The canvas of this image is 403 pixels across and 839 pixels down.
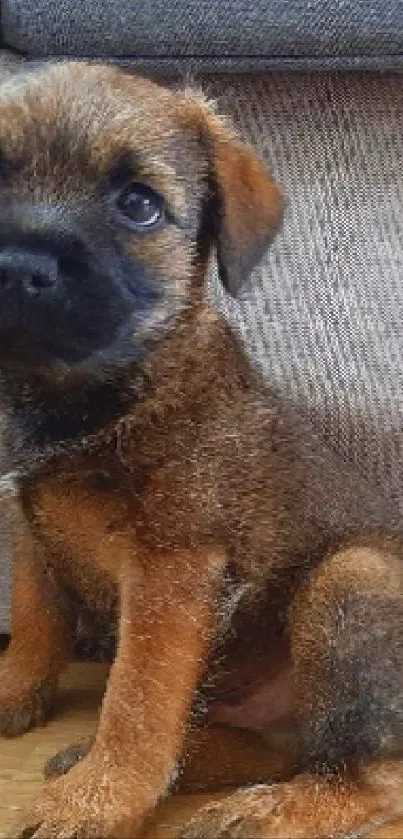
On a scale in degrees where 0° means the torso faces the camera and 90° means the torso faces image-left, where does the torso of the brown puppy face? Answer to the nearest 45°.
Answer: approximately 45°

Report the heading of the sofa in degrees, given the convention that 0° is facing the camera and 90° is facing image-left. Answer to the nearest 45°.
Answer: approximately 0°

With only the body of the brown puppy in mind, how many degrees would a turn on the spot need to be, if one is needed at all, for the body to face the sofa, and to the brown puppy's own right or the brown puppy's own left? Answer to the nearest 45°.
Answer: approximately 180°
